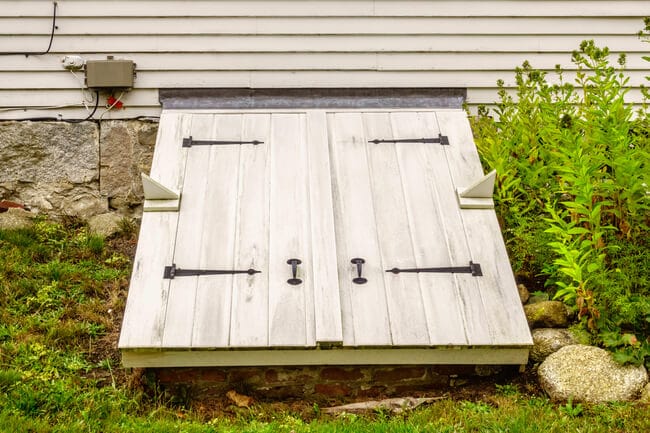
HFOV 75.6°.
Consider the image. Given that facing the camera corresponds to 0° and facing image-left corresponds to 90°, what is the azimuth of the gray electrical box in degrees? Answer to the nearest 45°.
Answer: approximately 0°

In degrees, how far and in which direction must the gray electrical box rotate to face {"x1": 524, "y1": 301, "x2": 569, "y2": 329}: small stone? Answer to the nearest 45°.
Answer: approximately 45° to its left

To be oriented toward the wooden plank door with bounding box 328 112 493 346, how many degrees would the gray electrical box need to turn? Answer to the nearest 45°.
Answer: approximately 45° to its left

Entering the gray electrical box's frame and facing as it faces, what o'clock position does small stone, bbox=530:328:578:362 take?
The small stone is roughly at 10 o'clock from the gray electrical box.

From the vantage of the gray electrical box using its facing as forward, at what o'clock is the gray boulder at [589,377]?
The gray boulder is roughly at 10 o'clock from the gray electrical box.
